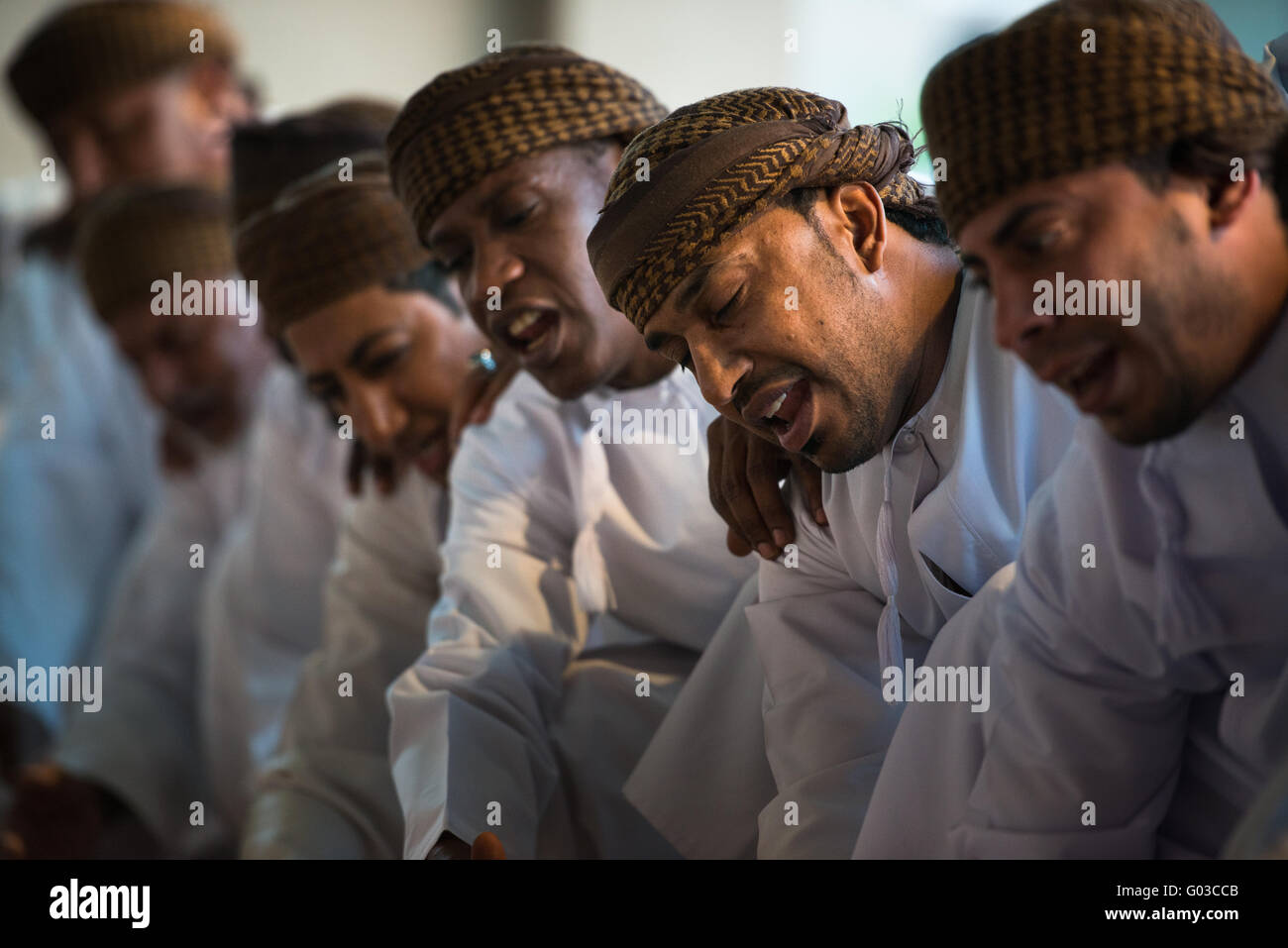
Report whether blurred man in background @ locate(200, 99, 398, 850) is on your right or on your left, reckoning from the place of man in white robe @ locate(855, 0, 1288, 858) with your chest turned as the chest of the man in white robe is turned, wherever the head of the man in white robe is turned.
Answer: on your right

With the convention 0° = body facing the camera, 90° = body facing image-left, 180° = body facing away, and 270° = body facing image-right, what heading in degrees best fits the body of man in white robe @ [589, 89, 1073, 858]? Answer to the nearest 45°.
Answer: approximately 45°

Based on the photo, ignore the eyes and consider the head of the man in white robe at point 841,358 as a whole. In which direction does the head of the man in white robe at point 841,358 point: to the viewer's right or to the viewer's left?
to the viewer's left

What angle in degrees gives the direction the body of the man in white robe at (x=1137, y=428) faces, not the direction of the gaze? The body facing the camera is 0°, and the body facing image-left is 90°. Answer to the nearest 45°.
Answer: approximately 45°

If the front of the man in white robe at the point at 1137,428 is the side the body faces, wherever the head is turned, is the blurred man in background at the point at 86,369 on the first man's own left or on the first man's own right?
on the first man's own right

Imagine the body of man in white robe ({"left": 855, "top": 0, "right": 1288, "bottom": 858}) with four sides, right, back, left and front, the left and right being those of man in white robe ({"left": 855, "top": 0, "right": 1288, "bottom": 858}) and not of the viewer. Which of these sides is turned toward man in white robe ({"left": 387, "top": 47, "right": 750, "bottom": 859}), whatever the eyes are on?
right

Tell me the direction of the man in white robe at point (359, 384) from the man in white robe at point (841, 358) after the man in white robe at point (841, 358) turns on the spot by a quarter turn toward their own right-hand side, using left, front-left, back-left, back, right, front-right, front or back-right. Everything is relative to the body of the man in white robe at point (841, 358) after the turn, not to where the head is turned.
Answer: front

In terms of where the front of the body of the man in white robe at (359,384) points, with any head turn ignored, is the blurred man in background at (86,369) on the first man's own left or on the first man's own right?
on the first man's own right

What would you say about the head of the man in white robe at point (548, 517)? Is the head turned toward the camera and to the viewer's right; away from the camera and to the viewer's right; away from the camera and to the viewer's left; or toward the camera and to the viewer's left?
toward the camera and to the viewer's left

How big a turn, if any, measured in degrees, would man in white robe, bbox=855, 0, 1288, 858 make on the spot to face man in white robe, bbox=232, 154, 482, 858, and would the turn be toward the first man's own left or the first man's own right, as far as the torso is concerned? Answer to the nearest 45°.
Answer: approximately 90° to the first man's own right

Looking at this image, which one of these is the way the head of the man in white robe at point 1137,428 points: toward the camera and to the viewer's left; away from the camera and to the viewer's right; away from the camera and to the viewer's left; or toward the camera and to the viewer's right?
toward the camera and to the viewer's left
